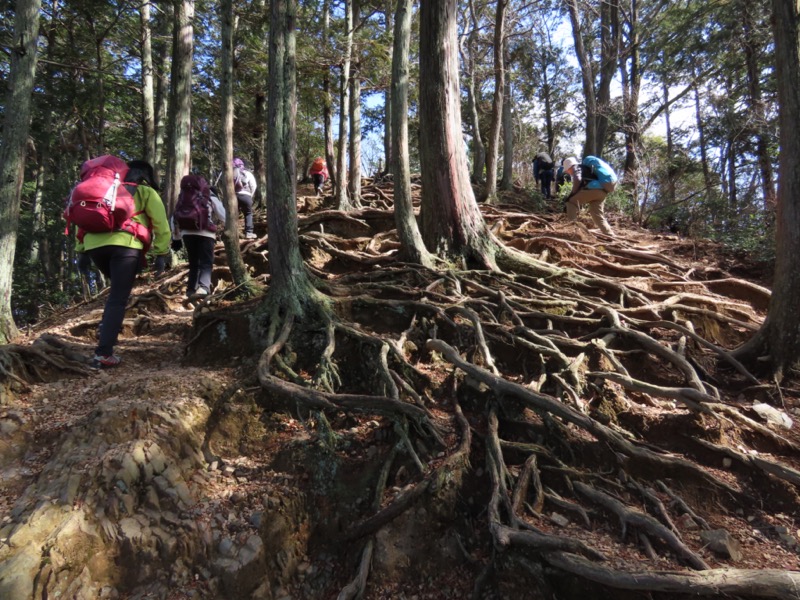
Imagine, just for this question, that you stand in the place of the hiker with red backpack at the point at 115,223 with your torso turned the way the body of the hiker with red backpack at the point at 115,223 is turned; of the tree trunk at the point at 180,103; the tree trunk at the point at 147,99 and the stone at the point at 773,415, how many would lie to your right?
1

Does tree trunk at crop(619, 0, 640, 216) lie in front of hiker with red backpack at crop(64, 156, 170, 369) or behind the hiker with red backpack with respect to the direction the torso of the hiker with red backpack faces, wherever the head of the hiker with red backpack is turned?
in front

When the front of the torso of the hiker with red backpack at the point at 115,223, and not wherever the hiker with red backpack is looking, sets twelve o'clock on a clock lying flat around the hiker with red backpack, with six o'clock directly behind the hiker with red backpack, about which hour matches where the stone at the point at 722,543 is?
The stone is roughly at 3 o'clock from the hiker with red backpack.

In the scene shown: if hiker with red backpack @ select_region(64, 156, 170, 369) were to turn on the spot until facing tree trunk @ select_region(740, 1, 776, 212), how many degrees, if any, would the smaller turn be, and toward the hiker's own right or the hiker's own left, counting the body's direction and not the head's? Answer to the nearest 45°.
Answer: approximately 45° to the hiker's own right

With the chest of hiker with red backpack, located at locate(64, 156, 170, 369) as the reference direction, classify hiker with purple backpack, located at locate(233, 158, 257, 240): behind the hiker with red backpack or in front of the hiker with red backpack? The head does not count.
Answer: in front

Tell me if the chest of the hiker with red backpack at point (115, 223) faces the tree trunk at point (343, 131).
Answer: yes

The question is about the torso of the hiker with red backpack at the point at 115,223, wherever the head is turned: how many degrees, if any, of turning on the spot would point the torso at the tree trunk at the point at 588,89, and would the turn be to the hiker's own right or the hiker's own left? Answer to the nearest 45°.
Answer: approximately 45° to the hiker's own right

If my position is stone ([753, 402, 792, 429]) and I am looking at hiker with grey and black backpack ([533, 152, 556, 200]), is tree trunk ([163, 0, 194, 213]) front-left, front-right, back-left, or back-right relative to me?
front-left

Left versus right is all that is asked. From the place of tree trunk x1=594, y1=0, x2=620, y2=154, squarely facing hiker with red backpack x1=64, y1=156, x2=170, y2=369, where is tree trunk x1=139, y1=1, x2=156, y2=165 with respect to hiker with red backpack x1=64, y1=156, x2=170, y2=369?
right

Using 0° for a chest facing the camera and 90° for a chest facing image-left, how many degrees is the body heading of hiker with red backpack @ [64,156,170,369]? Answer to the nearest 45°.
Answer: approximately 225°

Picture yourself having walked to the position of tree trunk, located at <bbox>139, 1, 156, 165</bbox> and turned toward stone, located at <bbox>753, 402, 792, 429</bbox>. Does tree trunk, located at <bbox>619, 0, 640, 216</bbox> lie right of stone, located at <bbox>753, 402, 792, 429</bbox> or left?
left

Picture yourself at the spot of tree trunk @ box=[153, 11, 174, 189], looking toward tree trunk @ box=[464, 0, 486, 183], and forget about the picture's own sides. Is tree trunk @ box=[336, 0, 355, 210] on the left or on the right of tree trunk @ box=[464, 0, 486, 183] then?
right

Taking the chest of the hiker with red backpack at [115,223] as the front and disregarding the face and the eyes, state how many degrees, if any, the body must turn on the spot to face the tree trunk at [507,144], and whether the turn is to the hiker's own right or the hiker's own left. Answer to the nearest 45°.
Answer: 0° — they already face it

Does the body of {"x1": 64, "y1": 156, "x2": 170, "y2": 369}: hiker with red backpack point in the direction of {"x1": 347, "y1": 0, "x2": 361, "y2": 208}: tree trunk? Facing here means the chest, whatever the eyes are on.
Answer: yes

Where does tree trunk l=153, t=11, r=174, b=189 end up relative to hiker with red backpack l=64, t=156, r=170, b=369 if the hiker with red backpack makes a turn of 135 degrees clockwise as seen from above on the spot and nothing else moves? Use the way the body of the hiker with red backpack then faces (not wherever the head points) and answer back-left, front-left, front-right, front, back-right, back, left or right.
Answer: back

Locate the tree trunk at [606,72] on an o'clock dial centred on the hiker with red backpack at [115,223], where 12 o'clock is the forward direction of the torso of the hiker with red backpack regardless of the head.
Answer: The tree trunk is roughly at 1 o'clock from the hiker with red backpack.

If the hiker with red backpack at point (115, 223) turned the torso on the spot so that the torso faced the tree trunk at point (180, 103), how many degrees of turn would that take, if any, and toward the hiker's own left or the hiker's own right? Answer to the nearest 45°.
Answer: approximately 45° to the hiker's own left

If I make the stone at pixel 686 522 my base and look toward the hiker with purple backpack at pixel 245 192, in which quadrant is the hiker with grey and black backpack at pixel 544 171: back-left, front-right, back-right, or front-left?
front-right

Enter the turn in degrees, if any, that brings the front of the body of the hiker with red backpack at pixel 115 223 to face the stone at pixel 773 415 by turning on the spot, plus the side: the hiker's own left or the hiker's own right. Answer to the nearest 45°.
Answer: approximately 90° to the hiker's own right
